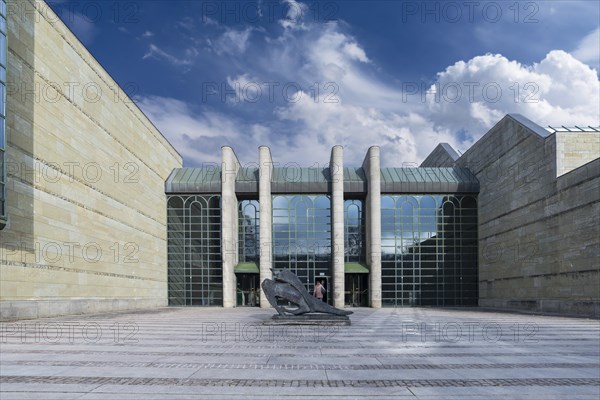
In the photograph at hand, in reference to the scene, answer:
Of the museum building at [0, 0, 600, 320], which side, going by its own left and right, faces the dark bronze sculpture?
front

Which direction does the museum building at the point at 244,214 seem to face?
toward the camera
